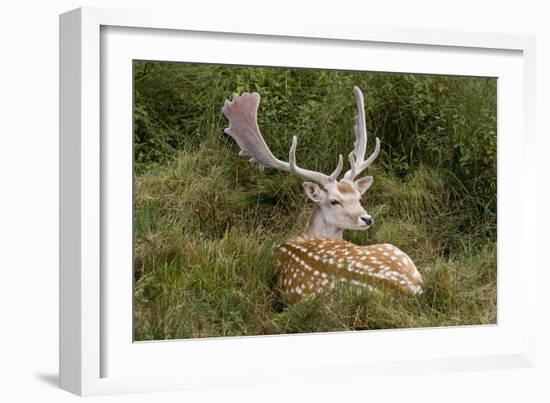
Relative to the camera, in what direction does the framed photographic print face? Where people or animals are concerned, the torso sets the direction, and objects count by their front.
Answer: facing the viewer and to the right of the viewer
